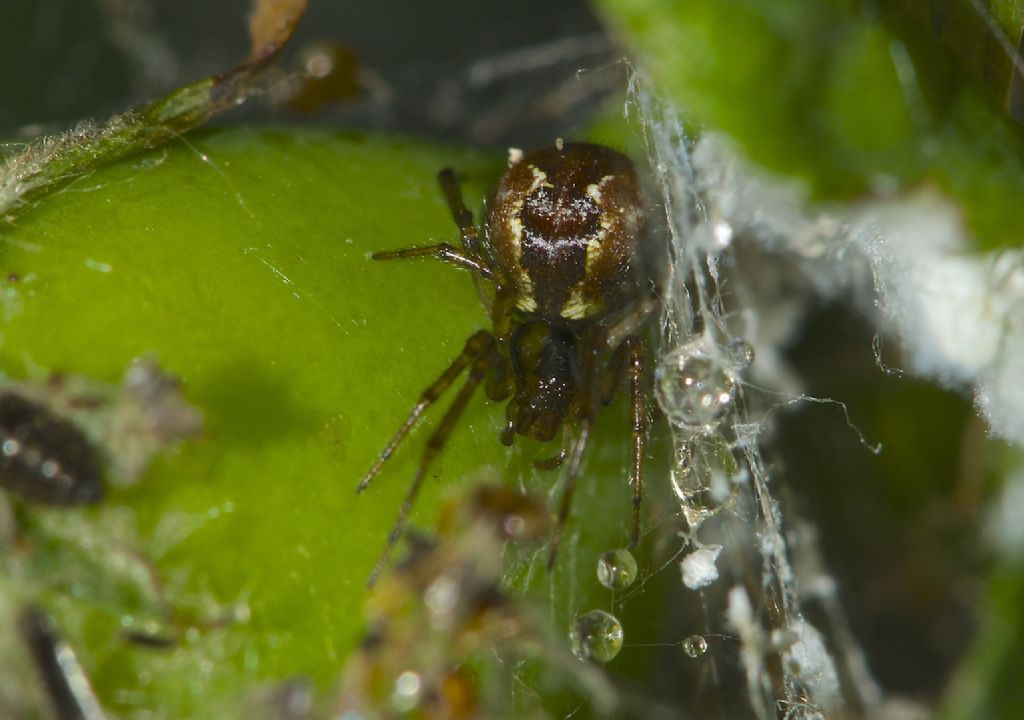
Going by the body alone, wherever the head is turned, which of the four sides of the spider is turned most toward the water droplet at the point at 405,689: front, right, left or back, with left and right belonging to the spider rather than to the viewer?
front

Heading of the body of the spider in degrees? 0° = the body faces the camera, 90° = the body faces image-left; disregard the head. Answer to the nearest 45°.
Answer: approximately 0°

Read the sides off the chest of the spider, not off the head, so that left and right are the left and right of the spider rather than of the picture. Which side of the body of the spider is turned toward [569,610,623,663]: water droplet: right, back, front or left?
front
